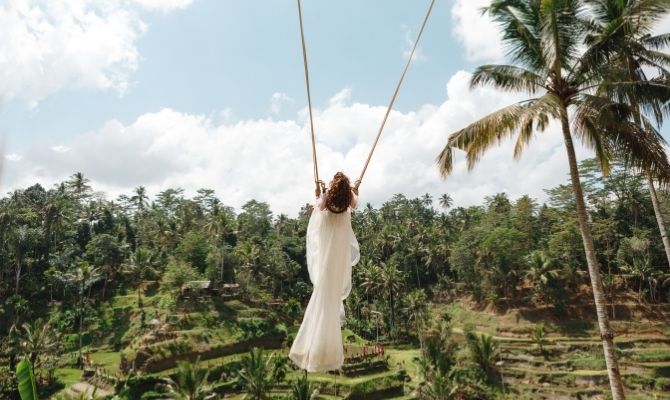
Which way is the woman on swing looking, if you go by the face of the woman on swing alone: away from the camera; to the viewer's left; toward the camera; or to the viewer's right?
away from the camera

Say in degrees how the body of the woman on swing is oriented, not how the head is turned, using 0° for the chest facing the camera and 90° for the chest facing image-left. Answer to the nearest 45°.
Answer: approximately 180°

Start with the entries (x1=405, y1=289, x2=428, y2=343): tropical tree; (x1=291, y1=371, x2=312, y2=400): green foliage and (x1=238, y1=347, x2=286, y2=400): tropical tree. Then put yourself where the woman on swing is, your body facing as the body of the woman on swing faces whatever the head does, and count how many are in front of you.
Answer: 3

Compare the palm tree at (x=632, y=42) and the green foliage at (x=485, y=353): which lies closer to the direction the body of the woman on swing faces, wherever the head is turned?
the green foliage

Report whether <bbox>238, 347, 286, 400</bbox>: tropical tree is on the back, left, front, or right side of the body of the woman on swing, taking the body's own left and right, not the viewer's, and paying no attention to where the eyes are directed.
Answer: front

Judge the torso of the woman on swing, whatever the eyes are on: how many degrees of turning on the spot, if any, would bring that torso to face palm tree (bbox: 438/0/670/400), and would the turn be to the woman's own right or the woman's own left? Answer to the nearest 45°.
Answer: approximately 45° to the woman's own right

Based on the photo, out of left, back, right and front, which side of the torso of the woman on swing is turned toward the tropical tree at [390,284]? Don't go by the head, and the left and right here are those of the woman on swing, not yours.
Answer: front

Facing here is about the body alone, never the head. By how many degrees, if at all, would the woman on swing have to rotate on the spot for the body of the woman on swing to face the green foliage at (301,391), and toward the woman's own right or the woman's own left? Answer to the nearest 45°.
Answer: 0° — they already face it

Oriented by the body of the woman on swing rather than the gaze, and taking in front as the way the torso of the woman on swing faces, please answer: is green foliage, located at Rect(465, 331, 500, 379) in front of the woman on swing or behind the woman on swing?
in front

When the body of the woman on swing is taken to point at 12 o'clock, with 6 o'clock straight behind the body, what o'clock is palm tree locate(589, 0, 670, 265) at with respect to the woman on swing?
The palm tree is roughly at 2 o'clock from the woman on swing.

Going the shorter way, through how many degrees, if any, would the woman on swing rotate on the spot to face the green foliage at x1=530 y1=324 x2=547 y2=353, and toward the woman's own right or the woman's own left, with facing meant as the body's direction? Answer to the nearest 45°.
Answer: approximately 45° to the woman's own right
